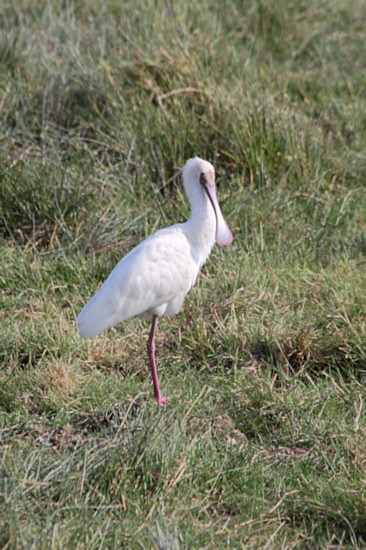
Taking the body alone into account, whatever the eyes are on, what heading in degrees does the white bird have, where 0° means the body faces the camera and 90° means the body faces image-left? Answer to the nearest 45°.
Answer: approximately 270°
